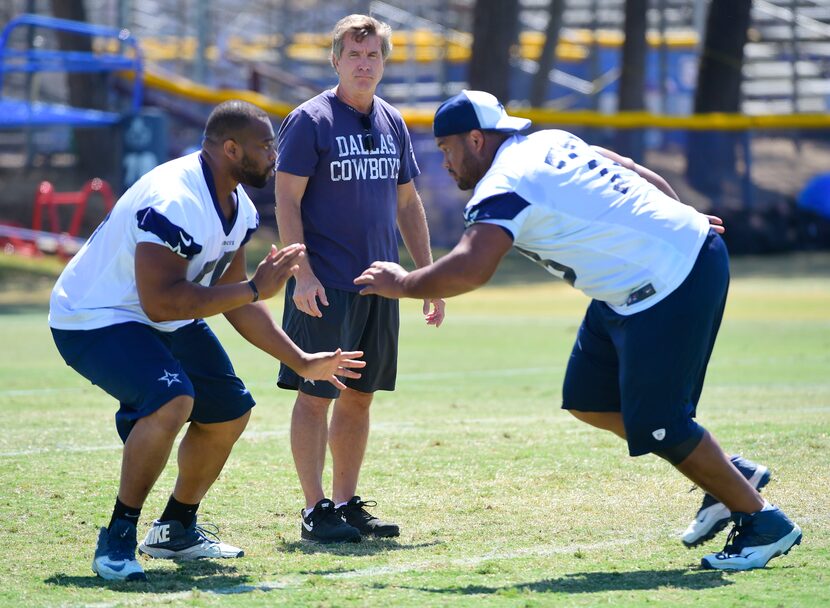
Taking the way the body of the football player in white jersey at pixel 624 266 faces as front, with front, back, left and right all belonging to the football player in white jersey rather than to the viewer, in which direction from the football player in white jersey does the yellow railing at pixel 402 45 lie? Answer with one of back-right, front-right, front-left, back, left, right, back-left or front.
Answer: right

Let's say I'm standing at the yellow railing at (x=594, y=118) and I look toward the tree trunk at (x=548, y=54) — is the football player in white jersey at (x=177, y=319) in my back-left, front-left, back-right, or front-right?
back-left

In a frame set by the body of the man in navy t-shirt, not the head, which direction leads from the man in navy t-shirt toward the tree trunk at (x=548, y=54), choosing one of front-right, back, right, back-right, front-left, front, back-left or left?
back-left

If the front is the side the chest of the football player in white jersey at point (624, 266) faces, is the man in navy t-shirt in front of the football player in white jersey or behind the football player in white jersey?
in front

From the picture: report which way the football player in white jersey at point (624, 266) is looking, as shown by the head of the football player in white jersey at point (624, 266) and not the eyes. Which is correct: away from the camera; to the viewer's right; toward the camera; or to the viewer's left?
to the viewer's left

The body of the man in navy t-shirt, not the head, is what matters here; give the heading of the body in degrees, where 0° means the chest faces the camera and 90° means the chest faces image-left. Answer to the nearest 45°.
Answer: approximately 315°

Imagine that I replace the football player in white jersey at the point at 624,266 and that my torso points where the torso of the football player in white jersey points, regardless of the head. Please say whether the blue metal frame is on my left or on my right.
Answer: on my right

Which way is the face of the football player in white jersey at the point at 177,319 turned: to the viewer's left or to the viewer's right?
to the viewer's right

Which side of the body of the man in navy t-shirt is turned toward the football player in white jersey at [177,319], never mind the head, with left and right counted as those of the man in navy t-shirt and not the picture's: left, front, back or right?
right

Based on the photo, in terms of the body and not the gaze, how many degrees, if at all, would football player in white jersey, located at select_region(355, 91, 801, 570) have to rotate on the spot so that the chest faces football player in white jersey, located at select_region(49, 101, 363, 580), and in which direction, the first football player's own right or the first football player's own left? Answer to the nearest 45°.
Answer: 0° — they already face them

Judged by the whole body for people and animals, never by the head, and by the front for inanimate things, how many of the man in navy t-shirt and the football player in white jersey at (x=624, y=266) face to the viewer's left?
1

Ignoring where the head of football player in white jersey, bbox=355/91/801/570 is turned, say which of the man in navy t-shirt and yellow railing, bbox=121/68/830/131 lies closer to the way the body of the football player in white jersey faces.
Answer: the man in navy t-shirt

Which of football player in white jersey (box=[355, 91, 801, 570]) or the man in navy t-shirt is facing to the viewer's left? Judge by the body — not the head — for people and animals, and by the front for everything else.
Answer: the football player in white jersey

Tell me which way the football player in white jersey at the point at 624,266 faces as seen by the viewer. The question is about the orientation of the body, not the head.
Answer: to the viewer's left

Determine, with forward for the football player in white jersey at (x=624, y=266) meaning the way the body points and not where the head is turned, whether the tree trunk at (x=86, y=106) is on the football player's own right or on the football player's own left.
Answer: on the football player's own right
